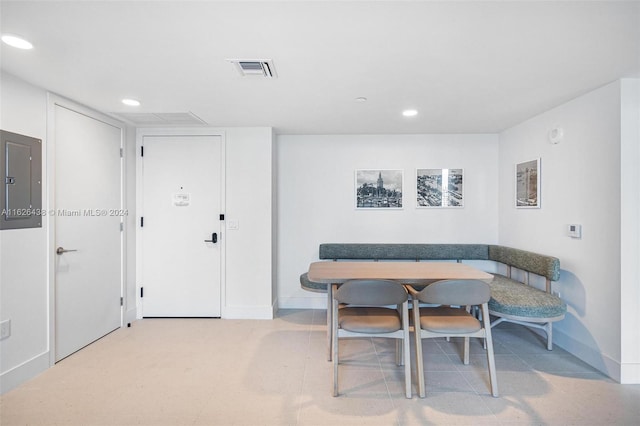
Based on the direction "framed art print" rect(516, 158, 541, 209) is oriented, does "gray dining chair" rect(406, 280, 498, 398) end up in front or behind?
in front

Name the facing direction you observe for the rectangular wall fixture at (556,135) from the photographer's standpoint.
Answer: facing the viewer and to the left of the viewer

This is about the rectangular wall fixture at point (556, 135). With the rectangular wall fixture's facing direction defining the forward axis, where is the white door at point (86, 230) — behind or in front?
in front

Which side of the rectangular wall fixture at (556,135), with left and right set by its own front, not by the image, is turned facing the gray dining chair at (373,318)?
front

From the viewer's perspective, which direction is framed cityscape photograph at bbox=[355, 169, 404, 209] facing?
toward the camera

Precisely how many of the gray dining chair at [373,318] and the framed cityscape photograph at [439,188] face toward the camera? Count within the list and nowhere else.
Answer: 1

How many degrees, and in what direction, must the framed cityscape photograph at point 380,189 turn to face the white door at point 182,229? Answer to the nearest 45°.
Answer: approximately 90° to its right

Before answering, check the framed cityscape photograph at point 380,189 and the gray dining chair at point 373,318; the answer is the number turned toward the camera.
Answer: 1

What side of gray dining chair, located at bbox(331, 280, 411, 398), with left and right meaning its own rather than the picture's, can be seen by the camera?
back

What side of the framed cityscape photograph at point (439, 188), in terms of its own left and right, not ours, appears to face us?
front

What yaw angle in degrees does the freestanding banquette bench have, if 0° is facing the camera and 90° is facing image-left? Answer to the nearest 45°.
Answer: approximately 0°

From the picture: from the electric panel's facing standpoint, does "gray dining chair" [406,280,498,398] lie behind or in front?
in front

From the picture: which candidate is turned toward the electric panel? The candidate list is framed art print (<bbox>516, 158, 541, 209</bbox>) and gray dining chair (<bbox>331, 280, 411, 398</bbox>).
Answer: the framed art print

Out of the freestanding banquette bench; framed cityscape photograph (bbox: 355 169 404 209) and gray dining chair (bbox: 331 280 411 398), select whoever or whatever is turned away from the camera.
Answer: the gray dining chair

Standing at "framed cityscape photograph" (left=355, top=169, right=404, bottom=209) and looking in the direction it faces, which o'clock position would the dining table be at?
The dining table is roughly at 12 o'clock from the framed cityscape photograph.

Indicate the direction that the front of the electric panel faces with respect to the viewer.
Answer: facing the viewer and to the right of the viewer

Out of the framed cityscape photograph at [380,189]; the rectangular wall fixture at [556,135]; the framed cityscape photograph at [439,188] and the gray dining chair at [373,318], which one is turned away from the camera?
the gray dining chair

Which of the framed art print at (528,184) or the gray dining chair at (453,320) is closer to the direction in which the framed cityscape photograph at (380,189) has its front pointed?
the gray dining chair
